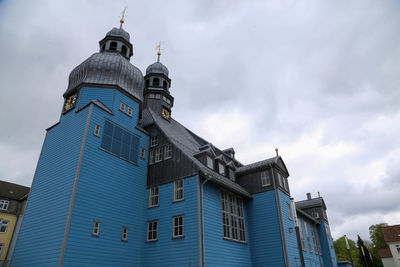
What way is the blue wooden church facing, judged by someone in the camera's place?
facing the viewer and to the left of the viewer

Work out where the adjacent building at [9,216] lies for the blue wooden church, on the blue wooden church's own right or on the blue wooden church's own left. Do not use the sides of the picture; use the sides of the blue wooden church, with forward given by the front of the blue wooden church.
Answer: on the blue wooden church's own right
